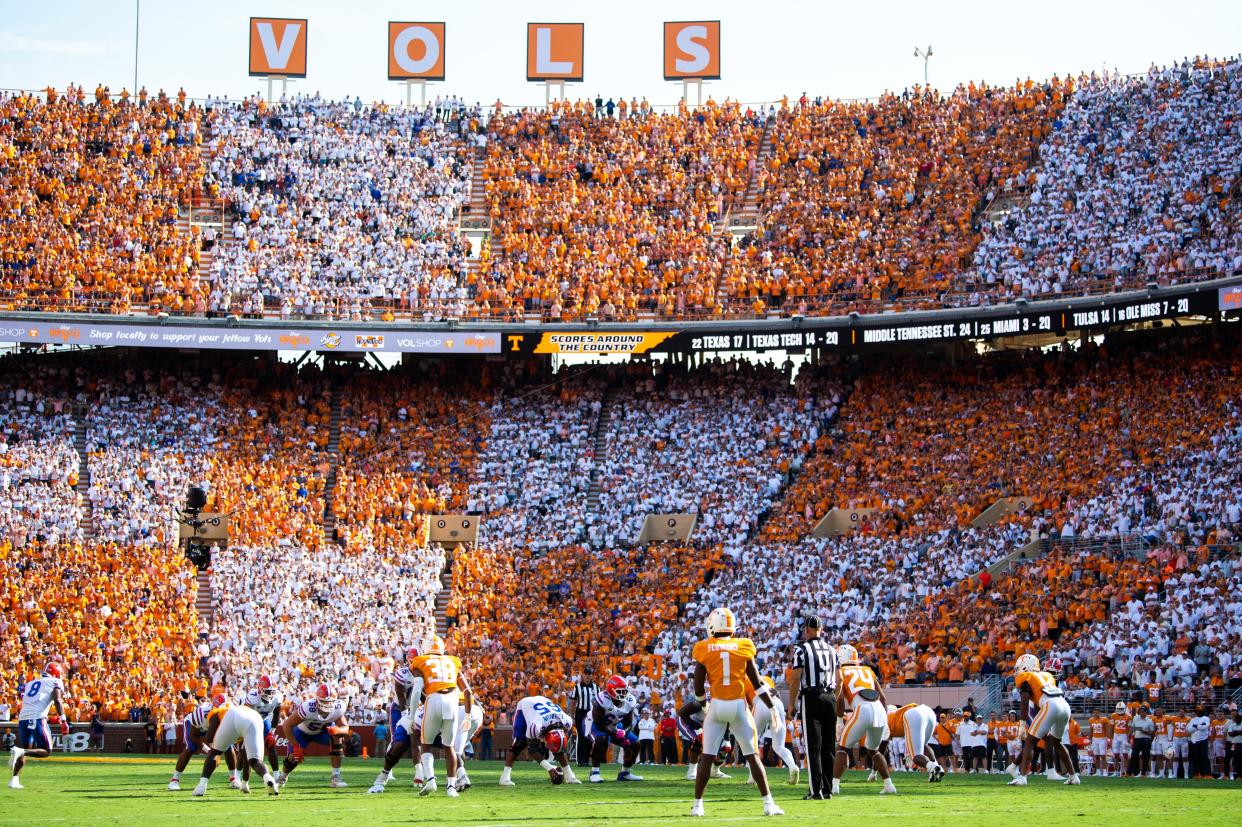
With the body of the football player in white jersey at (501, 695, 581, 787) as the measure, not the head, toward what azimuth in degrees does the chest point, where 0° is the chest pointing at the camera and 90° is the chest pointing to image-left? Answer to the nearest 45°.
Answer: approximately 315°

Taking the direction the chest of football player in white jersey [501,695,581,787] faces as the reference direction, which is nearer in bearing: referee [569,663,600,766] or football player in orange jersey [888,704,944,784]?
the football player in orange jersey

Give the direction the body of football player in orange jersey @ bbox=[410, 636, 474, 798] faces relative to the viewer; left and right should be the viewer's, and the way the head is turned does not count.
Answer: facing away from the viewer

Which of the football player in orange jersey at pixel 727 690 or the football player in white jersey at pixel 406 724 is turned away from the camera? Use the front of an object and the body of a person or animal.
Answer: the football player in orange jersey

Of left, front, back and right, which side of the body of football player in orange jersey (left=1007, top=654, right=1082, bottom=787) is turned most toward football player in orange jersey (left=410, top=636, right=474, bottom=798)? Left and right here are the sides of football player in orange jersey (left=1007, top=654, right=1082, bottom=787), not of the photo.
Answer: left

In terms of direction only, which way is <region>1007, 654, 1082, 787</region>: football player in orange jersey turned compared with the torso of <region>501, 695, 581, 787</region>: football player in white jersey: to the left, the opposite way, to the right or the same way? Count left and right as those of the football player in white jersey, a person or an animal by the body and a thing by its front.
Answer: the opposite way

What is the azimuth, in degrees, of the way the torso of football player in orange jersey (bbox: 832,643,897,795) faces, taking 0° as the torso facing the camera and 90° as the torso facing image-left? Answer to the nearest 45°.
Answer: approximately 135°

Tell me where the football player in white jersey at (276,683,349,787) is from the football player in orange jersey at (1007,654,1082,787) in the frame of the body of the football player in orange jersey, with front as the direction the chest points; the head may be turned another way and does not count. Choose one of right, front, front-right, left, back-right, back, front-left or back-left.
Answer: front-left

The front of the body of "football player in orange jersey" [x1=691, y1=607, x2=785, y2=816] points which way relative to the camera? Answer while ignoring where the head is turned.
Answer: away from the camera

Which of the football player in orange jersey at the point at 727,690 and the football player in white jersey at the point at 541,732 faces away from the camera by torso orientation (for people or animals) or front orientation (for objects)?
the football player in orange jersey

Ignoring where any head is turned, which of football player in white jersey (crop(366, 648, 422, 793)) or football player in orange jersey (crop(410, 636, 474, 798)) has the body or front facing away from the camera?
the football player in orange jersey

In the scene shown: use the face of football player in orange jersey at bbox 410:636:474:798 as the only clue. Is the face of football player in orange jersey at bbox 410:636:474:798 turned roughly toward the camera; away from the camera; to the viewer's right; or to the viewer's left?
away from the camera
